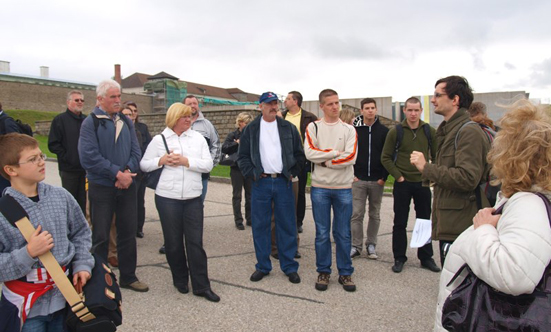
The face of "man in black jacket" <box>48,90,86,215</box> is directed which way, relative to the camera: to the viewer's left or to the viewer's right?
to the viewer's right

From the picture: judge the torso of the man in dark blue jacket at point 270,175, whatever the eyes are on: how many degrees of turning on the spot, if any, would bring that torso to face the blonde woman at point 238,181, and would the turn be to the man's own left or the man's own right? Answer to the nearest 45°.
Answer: approximately 180°

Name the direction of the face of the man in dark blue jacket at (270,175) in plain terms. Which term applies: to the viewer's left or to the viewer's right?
to the viewer's right

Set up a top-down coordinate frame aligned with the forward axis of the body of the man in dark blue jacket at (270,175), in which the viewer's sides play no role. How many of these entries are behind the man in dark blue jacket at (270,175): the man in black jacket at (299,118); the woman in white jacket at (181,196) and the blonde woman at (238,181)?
2

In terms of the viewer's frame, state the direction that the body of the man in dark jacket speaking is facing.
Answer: to the viewer's left

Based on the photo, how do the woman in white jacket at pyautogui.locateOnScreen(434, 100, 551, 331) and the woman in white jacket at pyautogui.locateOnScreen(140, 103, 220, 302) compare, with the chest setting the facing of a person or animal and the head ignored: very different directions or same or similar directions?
very different directions

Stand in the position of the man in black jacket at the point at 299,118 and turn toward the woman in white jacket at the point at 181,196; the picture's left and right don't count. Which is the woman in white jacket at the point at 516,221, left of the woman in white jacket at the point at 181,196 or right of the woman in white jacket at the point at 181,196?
left

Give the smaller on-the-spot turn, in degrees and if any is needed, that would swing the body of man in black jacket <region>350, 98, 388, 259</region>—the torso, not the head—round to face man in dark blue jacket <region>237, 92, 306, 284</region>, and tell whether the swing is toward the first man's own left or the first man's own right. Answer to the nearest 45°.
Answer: approximately 45° to the first man's own right

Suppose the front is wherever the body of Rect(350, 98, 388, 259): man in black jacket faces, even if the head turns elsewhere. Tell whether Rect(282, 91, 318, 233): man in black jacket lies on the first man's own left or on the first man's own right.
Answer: on the first man's own right
